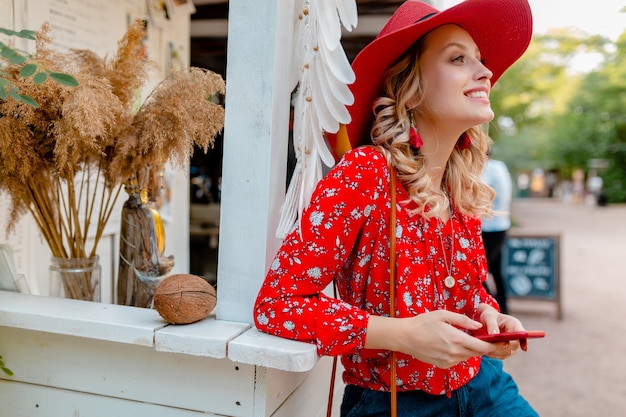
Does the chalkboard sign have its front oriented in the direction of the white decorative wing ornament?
yes

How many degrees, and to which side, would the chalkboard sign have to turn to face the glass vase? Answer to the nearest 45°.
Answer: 0° — it already faces it

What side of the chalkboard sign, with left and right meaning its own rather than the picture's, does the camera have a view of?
front

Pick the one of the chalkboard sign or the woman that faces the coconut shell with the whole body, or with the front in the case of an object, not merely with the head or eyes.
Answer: the chalkboard sign

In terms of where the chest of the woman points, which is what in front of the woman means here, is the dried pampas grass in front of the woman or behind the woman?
behind

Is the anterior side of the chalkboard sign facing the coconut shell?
yes

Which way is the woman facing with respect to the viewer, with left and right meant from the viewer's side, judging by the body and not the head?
facing the viewer and to the right of the viewer

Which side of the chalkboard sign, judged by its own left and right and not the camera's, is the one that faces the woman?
front

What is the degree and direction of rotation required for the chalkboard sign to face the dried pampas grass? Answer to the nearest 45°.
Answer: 0° — it already faces it
